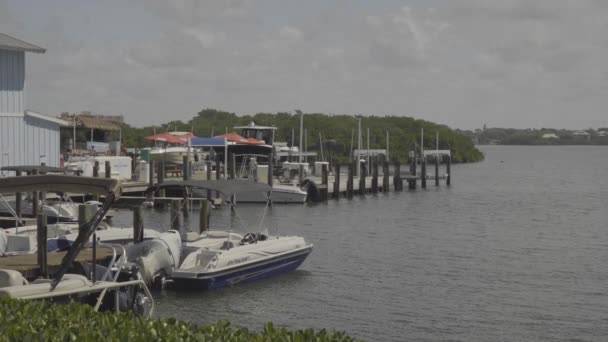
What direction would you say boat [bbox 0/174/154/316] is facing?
to the viewer's left

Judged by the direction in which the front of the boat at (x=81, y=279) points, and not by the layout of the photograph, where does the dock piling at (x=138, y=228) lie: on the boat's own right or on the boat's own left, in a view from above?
on the boat's own right

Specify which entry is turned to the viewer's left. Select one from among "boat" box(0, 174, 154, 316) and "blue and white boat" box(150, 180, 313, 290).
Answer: the boat

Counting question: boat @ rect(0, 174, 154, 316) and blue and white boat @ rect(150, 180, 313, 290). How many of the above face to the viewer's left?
1

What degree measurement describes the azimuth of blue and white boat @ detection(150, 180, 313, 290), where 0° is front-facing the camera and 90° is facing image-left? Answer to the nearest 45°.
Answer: approximately 225°

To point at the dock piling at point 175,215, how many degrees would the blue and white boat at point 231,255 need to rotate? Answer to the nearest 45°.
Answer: approximately 90° to its left

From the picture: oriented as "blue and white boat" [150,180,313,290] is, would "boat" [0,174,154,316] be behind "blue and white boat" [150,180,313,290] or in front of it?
behind
